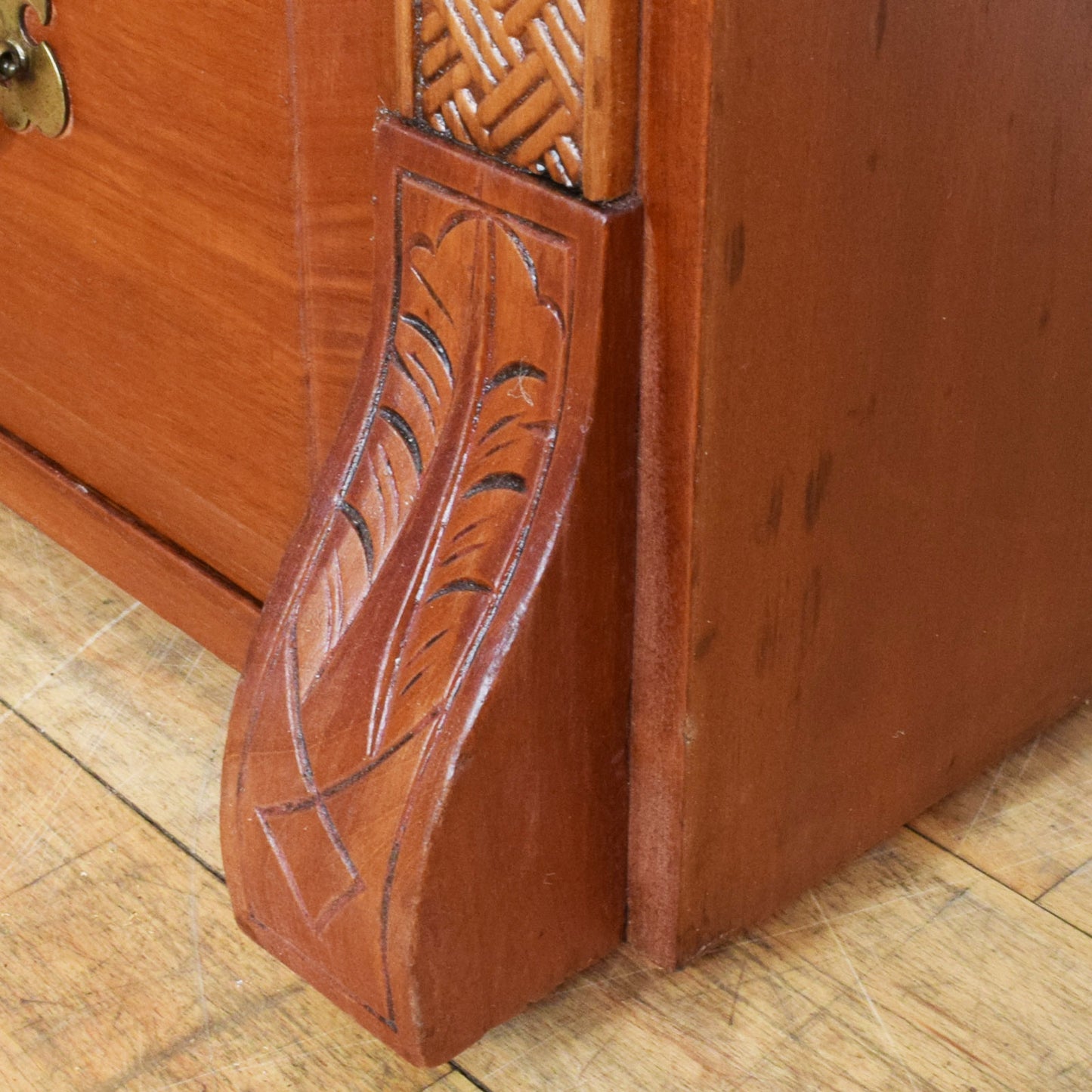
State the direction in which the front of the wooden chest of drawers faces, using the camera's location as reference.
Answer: facing the viewer and to the left of the viewer
